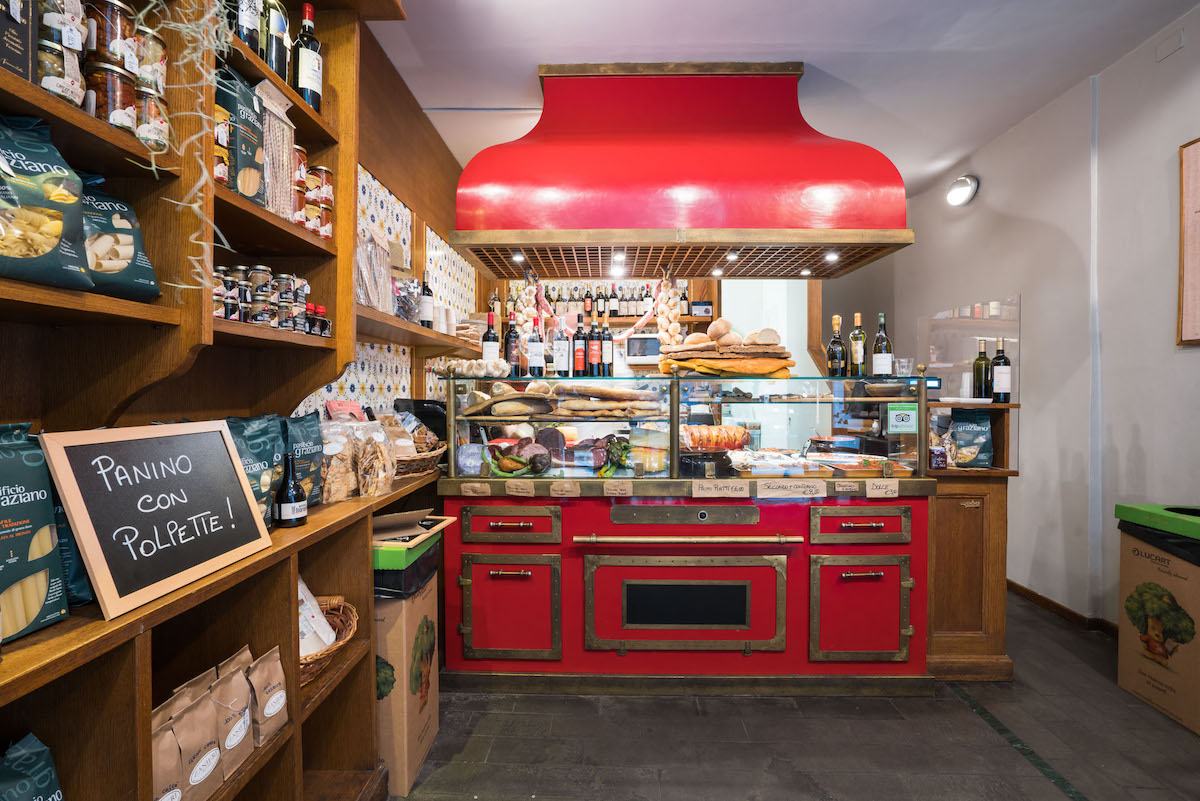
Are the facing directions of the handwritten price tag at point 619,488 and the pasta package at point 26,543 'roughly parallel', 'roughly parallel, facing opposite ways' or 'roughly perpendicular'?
roughly perpendicular

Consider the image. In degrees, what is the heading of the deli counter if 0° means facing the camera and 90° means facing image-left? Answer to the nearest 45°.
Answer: approximately 0°

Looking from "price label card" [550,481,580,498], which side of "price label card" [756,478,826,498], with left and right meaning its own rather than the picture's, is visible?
right

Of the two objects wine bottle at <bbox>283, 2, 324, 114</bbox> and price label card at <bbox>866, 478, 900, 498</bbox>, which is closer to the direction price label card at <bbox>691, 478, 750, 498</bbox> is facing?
the wine bottle
